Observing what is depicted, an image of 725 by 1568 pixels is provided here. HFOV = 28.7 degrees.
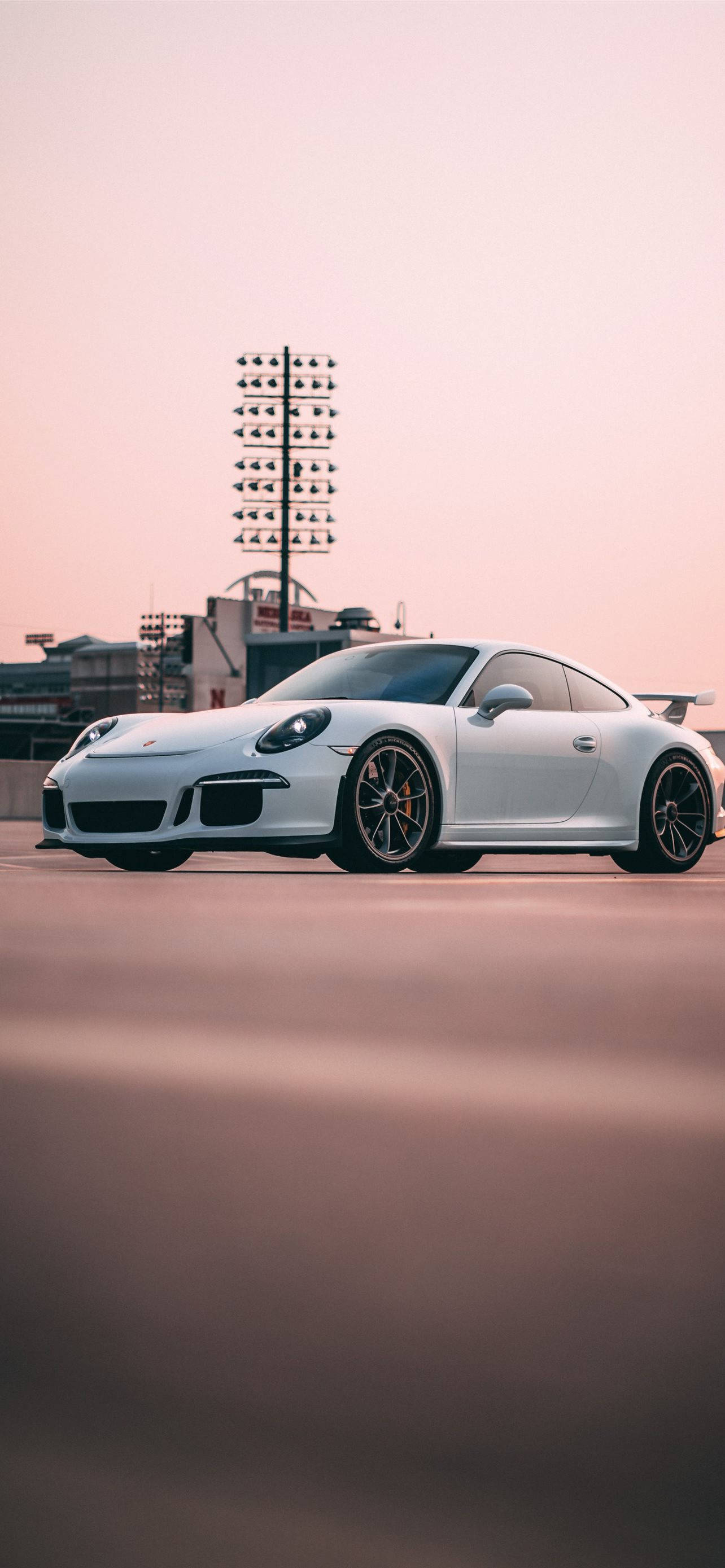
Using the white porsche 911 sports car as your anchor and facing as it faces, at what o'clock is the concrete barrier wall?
The concrete barrier wall is roughly at 4 o'clock from the white porsche 911 sports car.
